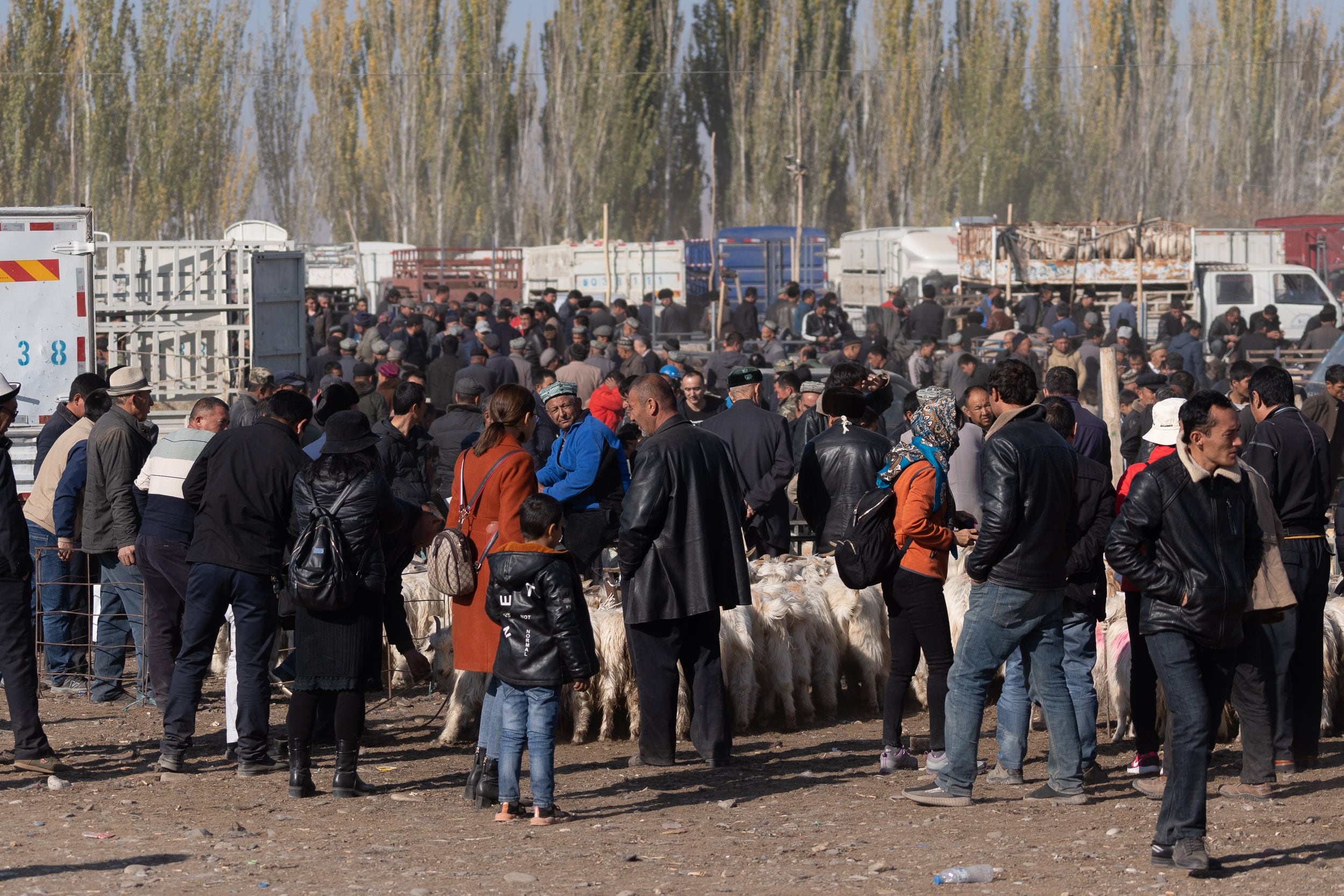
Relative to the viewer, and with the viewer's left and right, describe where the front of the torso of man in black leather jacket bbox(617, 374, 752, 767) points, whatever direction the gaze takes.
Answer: facing away from the viewer and to the left of the viewer

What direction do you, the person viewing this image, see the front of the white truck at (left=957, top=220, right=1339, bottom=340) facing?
facing to the right of the viewer

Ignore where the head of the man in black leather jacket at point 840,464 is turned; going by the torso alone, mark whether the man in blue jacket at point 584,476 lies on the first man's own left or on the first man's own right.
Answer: on the first man's own left

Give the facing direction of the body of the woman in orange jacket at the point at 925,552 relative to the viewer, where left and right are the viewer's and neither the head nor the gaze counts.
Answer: facing to the right of the viewer

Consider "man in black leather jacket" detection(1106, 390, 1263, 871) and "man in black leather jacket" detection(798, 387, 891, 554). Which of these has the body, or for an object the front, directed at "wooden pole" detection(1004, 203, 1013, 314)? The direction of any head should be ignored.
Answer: "man in black leather jacket" detection(798, 387, 891, 554)

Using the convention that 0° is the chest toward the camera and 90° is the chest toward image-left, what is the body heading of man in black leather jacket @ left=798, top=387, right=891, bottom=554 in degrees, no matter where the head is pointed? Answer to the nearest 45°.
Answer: approximately 180°
